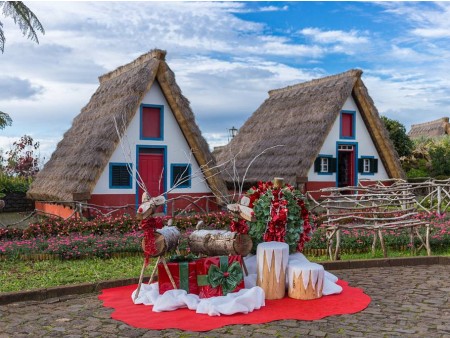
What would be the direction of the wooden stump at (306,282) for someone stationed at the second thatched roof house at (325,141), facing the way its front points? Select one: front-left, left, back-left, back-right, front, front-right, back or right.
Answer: front-right

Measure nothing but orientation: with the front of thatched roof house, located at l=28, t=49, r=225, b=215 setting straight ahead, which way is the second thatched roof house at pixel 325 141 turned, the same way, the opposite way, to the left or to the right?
the same way

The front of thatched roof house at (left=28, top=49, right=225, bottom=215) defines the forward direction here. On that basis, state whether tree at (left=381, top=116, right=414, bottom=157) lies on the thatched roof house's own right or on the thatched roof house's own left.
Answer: on the thatched roof house's own left

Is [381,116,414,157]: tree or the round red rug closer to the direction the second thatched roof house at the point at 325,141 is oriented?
the round red rug

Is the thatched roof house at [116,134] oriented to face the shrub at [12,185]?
no

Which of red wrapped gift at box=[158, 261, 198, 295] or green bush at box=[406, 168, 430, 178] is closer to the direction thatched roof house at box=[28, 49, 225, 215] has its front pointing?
the red wrapped gift

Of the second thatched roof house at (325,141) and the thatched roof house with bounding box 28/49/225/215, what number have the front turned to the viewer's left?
0

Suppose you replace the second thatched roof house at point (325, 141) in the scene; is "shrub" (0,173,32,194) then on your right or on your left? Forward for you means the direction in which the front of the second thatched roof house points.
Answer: on your right

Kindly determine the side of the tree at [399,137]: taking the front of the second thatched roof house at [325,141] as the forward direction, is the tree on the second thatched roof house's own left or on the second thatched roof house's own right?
on the second thatched roof house's own left

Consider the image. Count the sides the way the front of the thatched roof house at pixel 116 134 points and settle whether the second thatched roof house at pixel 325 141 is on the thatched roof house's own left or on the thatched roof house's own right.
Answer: on the thatched roof house's own left

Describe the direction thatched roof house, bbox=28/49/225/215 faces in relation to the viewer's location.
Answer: facing the viewer and to the right of the viewer

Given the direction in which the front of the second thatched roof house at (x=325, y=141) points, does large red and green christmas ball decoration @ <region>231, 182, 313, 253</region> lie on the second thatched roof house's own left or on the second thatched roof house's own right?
on the second thatched roof house's own right

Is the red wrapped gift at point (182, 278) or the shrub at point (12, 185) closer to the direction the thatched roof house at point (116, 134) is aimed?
the red wrapped gift

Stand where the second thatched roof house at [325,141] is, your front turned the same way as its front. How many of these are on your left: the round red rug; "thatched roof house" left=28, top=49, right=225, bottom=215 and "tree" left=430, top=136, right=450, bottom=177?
1

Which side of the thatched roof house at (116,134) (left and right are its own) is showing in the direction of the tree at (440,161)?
left

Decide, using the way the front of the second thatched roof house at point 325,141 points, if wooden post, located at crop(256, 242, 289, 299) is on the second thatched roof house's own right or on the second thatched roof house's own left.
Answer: on the second thatched roof house's own right
